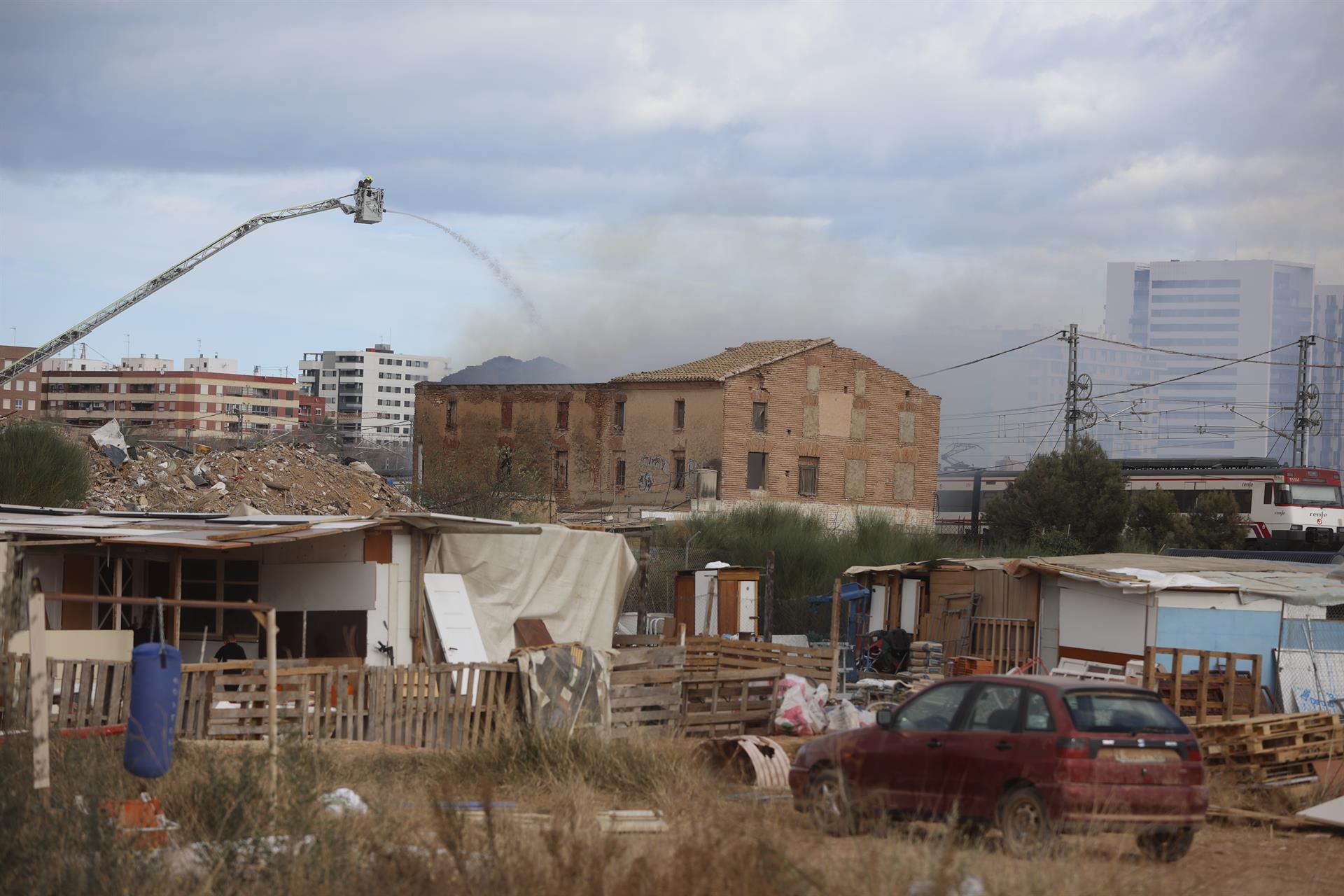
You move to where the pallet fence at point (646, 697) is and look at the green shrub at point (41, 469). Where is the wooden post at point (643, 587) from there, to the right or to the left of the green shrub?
right

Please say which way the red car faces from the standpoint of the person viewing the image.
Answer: facing away from the viewer and to the left of the viewer

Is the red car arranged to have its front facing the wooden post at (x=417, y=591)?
yes

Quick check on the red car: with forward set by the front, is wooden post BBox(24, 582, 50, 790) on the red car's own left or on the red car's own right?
on the red car's own left

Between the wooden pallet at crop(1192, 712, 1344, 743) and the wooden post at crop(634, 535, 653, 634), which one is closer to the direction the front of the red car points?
the wooden post

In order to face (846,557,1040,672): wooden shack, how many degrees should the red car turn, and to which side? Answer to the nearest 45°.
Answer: approximately 45° to its right
